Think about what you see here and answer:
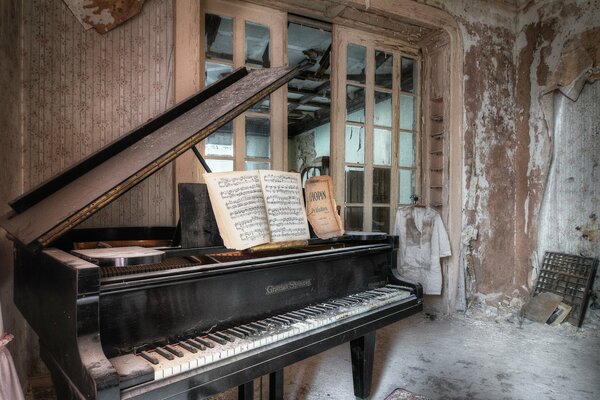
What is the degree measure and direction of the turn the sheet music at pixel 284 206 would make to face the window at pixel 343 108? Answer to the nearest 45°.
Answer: approximately 135° to its left

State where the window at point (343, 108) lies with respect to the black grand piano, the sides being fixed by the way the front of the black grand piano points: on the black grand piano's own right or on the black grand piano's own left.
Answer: on the black grand piano's own left

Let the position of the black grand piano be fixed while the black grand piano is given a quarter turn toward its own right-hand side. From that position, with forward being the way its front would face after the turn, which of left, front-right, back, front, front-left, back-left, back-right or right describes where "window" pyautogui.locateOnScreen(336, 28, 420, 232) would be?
back

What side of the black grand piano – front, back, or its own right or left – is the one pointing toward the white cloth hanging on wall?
left

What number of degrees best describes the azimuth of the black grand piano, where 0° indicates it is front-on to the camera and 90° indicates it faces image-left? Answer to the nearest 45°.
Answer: approximately 315°

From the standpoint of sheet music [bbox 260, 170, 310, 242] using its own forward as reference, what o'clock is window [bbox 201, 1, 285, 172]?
The window is roughly at 7 o'clock from the sheet music.
